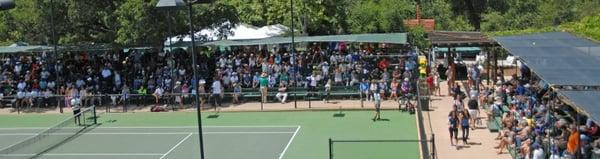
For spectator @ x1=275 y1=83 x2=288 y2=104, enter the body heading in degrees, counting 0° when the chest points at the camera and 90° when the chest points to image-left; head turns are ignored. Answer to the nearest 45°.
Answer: approximately 0°

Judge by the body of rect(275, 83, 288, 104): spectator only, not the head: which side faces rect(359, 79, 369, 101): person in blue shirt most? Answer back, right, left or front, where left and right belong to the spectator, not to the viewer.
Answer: left

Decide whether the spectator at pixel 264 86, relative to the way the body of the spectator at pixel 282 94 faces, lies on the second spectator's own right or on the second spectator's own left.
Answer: on the second spectator's own right
